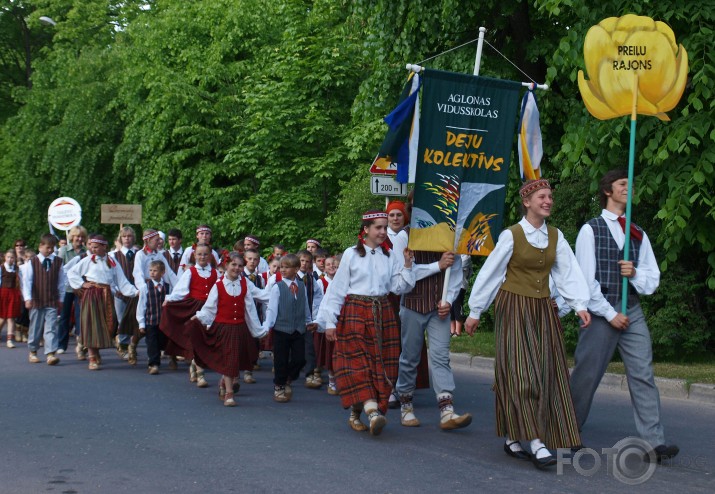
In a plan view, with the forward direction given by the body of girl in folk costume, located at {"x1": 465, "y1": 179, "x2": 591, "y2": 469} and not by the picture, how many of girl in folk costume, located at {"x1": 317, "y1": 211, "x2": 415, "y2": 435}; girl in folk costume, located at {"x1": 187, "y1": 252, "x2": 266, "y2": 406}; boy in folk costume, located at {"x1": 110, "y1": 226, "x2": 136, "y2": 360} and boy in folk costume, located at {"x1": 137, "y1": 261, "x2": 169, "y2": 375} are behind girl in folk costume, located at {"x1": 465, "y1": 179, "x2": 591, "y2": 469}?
4

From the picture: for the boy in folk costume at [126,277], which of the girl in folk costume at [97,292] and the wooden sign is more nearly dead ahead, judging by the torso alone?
the girl in folk costume

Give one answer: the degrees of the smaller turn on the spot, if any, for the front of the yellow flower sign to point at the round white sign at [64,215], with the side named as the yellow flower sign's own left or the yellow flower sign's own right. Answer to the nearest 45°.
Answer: approximately 135° to the yellow flower sign's own right

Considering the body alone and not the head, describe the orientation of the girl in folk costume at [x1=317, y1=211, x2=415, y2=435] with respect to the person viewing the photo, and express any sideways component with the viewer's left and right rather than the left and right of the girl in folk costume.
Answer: facing the viewer and to the right of the viewer

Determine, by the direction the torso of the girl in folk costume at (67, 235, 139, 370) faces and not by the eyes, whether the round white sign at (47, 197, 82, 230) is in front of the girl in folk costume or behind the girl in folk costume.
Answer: behind

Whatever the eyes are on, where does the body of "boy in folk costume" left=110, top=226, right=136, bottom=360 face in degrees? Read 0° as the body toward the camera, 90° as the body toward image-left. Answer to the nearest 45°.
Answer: approximately 315°

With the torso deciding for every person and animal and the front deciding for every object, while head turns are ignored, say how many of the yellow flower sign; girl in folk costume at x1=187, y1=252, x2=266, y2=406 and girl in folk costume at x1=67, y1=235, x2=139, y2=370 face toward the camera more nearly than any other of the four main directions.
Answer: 3

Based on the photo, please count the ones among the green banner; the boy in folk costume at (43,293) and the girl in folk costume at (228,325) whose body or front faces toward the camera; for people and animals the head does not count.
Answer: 3
